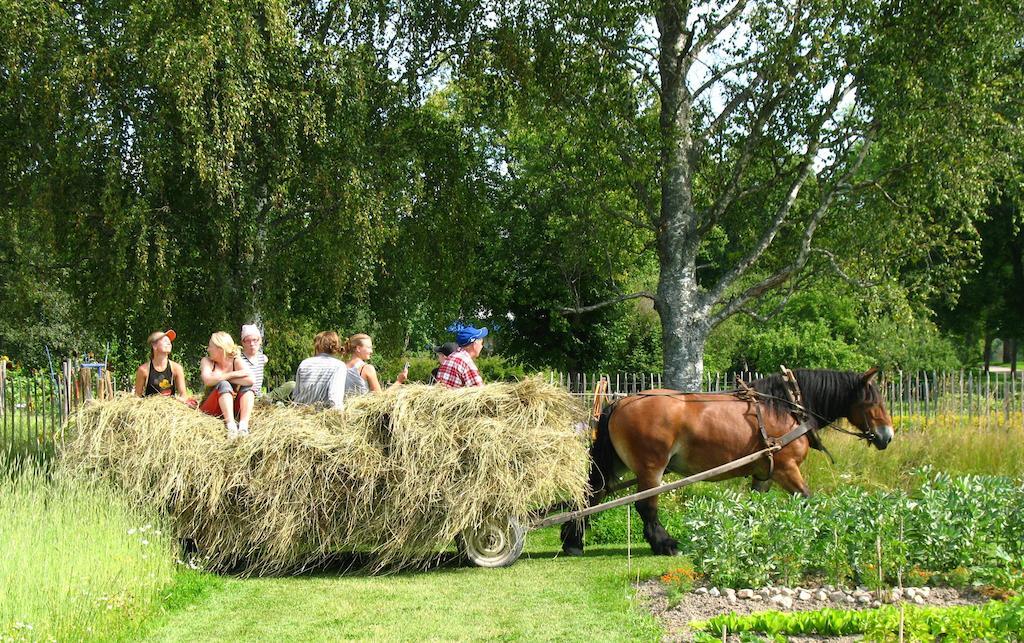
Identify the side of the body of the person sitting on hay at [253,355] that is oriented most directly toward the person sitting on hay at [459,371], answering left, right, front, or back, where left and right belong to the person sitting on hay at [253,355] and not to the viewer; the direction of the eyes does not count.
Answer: left

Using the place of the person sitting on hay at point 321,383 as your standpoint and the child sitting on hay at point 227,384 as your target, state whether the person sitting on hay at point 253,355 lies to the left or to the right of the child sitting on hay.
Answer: right

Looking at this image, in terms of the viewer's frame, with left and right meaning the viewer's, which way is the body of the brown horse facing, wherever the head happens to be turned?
facing to the right of the viewer

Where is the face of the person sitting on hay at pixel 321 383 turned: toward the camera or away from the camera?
away from the camera

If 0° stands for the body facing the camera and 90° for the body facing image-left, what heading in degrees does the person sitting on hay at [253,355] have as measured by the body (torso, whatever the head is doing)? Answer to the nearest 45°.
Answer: approximately 0°

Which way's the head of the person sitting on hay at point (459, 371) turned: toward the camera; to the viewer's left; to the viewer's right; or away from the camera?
to the viewer's right

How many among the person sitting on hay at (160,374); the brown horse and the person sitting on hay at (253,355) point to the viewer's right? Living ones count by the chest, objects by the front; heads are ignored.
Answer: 1

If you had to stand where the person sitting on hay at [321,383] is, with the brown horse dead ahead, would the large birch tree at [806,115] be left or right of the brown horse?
left

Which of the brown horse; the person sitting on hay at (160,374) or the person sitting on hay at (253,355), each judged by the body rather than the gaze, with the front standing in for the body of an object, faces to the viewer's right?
the brown horse

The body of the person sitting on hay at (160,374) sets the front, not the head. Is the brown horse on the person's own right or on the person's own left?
on the person's own left

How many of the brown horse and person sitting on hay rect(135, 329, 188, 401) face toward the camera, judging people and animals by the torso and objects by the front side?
1
